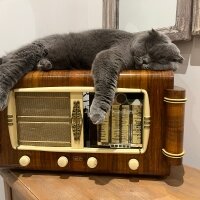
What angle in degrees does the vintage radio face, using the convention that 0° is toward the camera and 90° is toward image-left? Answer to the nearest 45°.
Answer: approximately 0°
